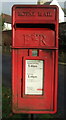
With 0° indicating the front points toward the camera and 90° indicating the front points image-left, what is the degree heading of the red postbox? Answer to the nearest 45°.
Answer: approximately 0°
